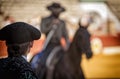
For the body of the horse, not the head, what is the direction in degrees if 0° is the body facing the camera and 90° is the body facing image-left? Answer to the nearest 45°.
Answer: approximately 315°

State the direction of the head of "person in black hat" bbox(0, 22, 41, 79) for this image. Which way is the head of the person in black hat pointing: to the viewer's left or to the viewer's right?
to the viewer's right

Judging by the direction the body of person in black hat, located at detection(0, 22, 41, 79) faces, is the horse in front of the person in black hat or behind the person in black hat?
in front

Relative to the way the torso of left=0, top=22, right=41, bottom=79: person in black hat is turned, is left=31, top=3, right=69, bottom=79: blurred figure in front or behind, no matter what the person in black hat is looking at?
in front

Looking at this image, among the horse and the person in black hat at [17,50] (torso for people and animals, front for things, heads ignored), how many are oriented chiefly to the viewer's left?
0

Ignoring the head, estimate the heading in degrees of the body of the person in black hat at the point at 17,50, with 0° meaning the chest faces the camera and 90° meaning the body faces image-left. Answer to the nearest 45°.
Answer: approximately 225°
